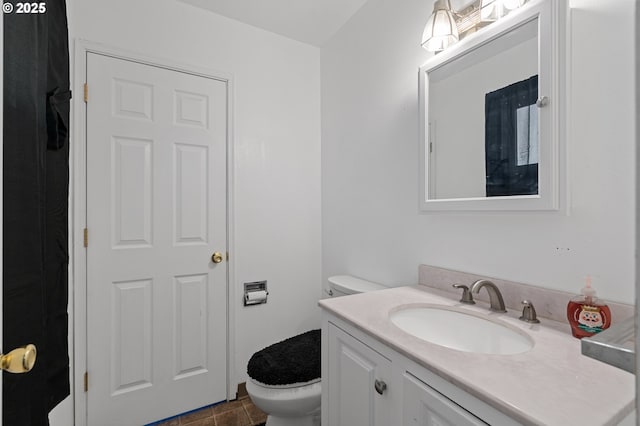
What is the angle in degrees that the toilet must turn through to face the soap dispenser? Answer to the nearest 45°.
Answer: approximately 90° to its left

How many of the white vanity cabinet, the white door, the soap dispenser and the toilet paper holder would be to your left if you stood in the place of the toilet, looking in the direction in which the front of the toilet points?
2

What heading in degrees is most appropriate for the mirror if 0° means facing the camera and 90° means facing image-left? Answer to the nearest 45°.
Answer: approximately 45°

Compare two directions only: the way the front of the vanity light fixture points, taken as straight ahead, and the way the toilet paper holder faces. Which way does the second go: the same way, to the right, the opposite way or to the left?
to the left

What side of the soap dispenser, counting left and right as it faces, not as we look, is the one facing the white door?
right

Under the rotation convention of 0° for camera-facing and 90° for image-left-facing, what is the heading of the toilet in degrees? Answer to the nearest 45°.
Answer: approximately 45°

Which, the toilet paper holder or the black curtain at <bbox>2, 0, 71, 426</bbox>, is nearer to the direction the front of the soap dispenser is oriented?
the black curtain

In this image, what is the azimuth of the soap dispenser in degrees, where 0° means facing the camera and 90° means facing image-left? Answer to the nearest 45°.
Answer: approximately 0°

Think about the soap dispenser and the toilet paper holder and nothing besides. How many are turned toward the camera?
2

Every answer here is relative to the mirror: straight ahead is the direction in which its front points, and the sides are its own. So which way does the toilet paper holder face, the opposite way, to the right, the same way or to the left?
to the left
